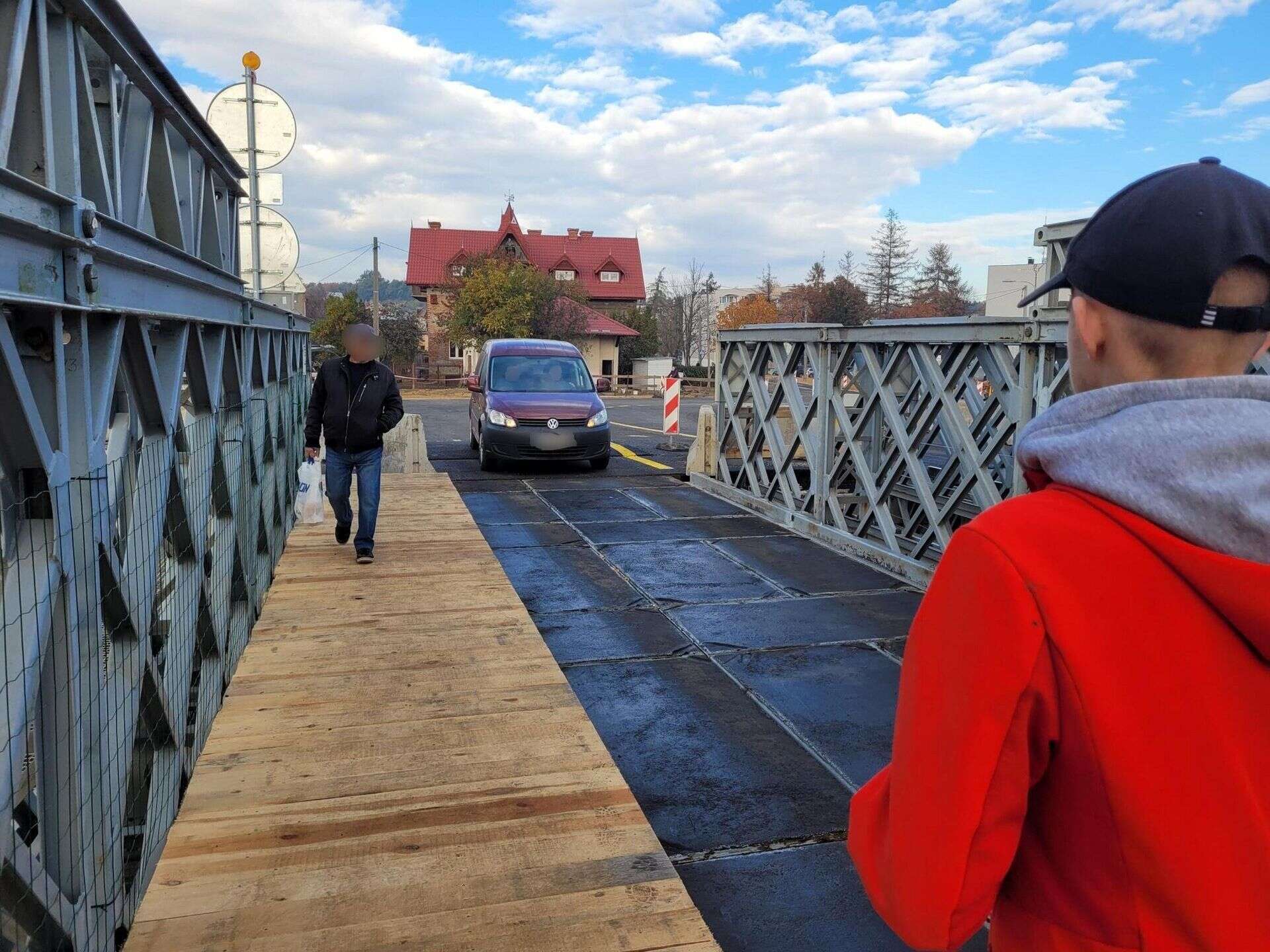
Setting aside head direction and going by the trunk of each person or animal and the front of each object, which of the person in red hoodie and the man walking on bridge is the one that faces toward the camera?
the man walking on bridge

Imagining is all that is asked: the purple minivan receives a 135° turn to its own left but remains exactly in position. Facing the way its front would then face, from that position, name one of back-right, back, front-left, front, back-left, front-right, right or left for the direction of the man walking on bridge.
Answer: back-right

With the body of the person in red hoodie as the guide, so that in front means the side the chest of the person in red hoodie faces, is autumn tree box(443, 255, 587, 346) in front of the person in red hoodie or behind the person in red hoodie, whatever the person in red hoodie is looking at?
in front

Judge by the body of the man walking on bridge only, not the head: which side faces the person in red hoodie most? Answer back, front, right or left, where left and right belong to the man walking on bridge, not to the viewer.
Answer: front

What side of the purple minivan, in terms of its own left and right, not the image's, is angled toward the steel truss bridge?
front

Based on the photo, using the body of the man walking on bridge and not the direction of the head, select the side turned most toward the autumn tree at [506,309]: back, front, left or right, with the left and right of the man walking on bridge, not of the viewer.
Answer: back

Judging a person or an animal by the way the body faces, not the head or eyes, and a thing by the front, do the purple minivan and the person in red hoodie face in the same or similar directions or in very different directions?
very different directions

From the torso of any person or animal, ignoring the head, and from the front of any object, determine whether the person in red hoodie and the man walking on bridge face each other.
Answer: yes

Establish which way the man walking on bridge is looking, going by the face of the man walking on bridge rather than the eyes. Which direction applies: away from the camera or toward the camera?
toward the camera

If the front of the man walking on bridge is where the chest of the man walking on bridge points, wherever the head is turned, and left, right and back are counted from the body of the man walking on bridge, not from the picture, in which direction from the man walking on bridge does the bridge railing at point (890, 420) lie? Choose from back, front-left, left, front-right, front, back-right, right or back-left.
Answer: left

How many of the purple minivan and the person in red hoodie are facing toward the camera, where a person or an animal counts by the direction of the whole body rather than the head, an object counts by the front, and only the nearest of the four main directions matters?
1

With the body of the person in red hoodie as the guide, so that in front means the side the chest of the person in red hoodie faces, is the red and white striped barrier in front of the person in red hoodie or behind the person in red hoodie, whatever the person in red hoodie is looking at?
in front

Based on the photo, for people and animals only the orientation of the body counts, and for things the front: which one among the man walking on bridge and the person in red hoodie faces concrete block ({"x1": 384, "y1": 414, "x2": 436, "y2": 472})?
the person in red hoodie

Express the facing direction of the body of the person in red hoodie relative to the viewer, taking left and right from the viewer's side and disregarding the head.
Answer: facing away from the viewer and to the left of the viewer

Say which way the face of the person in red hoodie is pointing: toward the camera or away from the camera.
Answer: away from the camera

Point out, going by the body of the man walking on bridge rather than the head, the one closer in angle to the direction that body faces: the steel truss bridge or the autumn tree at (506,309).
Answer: the steel truss bridge

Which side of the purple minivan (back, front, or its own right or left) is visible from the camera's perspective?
front

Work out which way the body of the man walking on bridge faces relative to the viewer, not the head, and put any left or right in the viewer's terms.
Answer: facing the viewer
